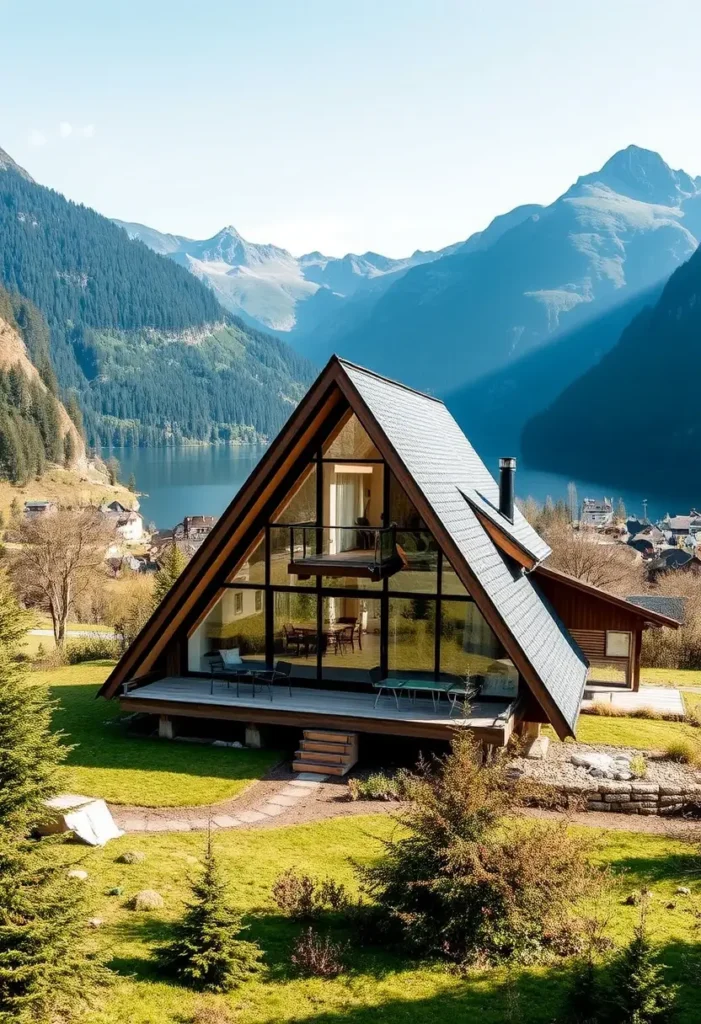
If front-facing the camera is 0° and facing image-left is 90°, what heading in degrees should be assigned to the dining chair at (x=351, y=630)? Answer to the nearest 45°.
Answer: approximately 90°

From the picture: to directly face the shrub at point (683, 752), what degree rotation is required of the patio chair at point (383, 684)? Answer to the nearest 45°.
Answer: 0° — it already faces it

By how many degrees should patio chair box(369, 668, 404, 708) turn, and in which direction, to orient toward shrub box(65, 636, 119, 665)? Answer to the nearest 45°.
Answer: approximately 135° to its left

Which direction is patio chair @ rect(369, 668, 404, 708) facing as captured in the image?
to the viewer's right

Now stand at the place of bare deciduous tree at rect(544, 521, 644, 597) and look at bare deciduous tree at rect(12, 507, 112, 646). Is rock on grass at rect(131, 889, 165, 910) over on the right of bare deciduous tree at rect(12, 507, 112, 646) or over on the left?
left

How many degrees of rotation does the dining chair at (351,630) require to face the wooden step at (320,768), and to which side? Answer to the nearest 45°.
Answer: approximately 90° to its left

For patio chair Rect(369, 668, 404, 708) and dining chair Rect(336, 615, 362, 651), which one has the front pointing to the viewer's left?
dining chair Rect(336, 615, 362, 651)

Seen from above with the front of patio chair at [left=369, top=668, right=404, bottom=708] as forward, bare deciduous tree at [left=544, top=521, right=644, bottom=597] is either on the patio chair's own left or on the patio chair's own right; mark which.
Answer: on the patio chair's own left

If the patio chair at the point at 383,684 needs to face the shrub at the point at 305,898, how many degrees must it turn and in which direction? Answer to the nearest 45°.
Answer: approximately 90° to its right

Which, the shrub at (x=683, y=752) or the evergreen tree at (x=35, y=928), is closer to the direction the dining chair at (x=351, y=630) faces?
the evergreen tree

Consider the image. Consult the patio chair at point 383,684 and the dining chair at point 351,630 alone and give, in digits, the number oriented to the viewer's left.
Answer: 1

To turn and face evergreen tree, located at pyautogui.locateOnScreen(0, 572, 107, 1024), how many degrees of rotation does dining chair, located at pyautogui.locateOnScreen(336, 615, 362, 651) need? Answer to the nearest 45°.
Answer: approximately 90° to its left

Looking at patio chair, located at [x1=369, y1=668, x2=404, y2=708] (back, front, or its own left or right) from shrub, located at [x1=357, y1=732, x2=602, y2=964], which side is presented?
right

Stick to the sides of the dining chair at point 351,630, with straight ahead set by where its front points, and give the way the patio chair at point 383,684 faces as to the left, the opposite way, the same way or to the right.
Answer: the opposite way
